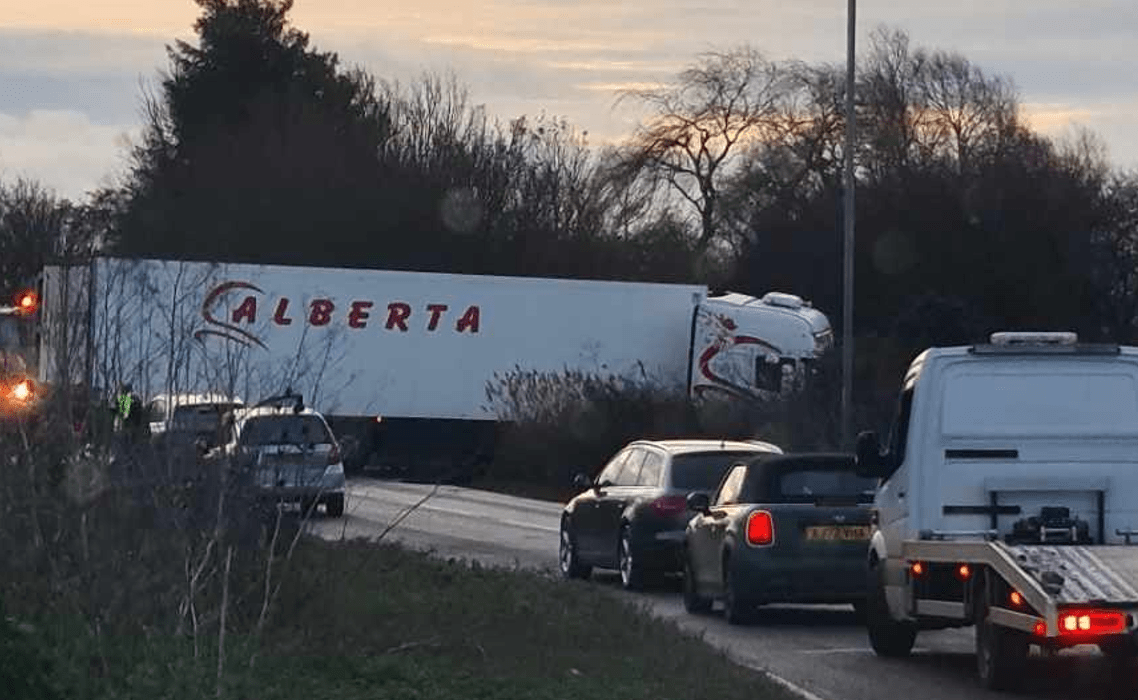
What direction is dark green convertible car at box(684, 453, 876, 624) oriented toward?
away from the camera

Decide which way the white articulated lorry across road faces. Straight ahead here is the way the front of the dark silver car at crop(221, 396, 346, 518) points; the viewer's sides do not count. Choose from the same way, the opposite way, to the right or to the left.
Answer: to the right

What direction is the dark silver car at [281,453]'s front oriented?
away from the camera

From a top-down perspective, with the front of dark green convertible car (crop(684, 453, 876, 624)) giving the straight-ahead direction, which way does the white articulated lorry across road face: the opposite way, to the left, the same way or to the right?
to the right

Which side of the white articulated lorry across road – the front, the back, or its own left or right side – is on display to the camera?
right

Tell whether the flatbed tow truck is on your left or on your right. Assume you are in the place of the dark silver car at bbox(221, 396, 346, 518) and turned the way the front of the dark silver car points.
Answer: on your right

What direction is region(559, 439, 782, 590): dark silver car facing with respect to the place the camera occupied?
facing away from the viewer and to the left of the viewer

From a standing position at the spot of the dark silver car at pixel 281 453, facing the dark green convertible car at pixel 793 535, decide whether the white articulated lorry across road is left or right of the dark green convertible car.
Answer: left

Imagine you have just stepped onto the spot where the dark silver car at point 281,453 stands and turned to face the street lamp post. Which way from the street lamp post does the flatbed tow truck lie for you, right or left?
right

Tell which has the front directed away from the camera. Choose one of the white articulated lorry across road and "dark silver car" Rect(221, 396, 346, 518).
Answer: the dark silver car

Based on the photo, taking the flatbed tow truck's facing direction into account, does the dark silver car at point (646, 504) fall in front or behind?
in front

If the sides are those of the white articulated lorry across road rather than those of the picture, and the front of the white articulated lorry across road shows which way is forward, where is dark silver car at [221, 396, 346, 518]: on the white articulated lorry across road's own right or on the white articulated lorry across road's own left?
on the white articulated lorry across road's own right

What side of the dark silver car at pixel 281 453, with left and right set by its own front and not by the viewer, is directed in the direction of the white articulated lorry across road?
front

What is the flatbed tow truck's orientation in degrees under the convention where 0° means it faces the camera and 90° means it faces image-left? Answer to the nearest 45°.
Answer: approximately 135°
